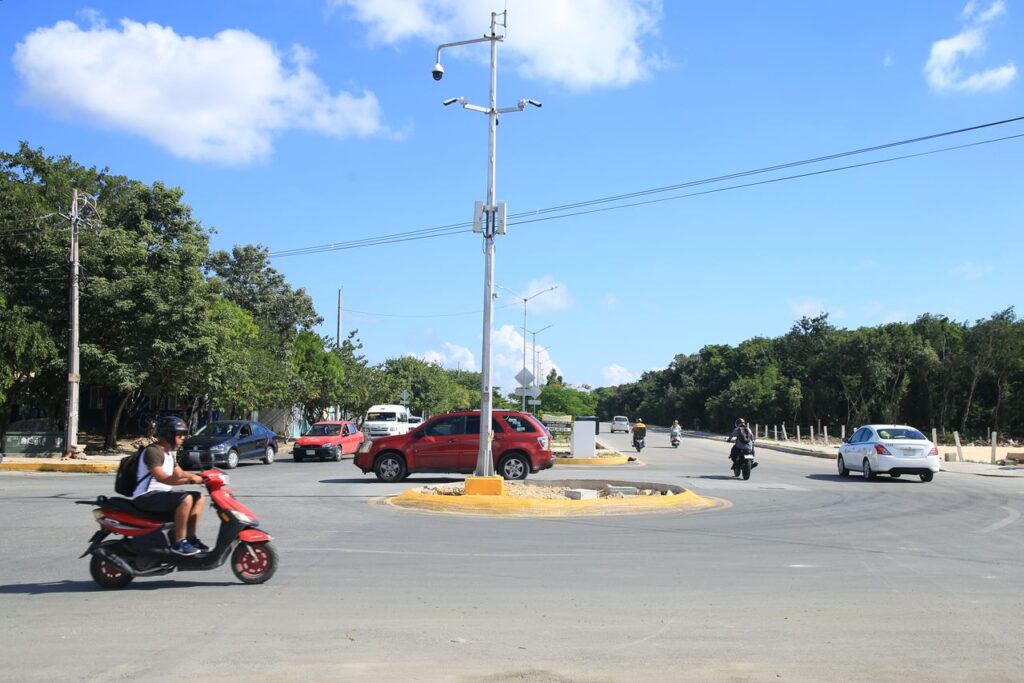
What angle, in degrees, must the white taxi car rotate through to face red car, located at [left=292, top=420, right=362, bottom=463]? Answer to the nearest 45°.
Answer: approximately 45° to its left

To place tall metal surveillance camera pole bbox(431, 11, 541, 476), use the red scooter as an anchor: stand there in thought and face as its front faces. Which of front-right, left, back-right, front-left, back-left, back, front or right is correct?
front-left

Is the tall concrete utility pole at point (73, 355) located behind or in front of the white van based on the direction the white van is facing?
in front

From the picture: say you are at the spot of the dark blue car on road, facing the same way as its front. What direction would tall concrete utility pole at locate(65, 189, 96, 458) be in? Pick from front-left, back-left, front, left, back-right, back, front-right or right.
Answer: front-right

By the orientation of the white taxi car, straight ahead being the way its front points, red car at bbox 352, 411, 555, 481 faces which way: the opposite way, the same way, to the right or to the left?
to the left

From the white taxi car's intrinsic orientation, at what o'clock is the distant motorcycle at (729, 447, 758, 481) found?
The distant motorcycle is roughly at 10 o'clock from the white taxi car.

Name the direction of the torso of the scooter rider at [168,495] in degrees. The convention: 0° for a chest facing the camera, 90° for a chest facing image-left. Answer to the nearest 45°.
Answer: approximately 270°

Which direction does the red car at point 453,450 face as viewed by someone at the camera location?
facing to the left of the viewer

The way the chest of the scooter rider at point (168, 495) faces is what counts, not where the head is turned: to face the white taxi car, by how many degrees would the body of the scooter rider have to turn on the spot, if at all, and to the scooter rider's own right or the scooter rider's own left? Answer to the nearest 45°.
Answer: approximately 45° to the scooter rider's own left

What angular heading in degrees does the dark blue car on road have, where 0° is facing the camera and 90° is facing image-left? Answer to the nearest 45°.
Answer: approximately 45°

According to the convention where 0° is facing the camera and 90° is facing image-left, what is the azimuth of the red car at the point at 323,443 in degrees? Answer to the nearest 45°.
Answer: approximately 45°

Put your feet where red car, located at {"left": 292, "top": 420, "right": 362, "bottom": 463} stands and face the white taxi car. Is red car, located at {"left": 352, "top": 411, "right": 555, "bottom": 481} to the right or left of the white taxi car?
right

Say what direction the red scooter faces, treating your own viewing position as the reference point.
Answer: facing to the right of the viewer

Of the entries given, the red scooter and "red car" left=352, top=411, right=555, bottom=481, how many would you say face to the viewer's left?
1

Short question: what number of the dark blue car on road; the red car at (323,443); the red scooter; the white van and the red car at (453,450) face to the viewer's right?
1
